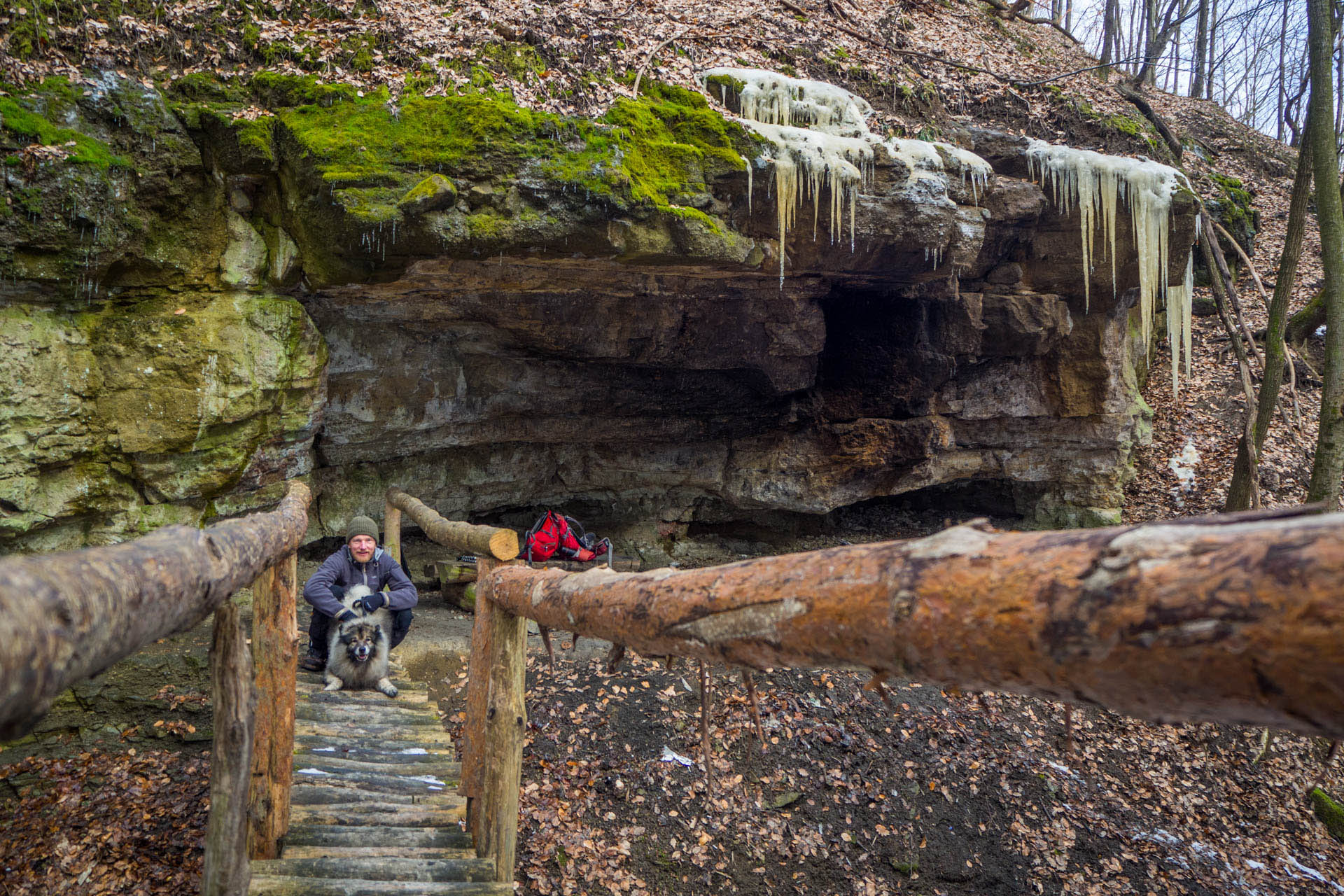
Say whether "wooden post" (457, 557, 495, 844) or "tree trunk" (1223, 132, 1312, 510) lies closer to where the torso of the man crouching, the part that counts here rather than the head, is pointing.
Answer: the wooden post

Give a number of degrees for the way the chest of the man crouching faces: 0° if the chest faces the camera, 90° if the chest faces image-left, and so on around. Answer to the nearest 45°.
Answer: approximately 0°

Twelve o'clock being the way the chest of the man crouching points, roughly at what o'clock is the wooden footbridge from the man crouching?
The wooden footbridge is roughly at 12 o'clock from the man crouching.

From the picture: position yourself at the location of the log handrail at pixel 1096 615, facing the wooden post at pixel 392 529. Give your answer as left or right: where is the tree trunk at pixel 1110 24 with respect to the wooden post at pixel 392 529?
right
